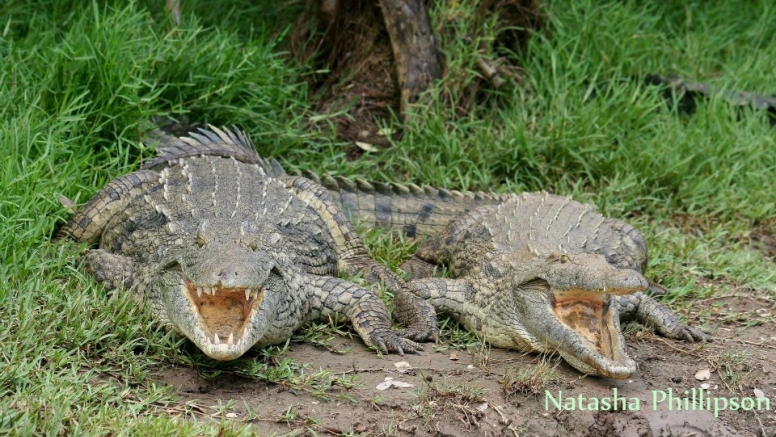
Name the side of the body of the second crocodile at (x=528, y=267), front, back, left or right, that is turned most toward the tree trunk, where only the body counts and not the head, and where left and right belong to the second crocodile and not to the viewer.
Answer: back

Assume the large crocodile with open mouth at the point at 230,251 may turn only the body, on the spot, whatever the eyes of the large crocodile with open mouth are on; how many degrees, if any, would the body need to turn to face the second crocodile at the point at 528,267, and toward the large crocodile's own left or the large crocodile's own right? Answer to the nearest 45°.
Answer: approximately 90° to the large crocodile's own left

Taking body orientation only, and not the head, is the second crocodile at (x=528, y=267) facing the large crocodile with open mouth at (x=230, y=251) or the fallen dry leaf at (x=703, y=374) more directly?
the fallen dry leaf

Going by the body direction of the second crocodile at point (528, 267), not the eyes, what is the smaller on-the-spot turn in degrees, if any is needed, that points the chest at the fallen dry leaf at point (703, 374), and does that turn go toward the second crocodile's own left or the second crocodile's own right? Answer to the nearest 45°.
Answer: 0° — it already faces it

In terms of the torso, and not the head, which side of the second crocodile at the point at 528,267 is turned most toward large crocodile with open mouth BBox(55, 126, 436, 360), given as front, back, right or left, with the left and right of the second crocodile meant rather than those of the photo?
right

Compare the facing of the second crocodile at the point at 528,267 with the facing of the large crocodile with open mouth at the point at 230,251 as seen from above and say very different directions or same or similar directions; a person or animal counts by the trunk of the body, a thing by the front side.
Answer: same or similar directions

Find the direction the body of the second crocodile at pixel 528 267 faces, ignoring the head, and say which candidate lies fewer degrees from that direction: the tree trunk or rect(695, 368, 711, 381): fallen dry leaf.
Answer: the fallen dry leaf

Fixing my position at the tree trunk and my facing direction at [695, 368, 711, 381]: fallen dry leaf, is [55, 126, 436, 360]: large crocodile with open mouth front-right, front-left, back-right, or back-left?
front-right

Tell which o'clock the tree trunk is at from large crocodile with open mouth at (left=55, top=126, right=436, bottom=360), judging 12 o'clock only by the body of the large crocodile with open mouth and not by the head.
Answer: The tree trunk is roughly at 7 o'clock from the large crocodile with open mouth.

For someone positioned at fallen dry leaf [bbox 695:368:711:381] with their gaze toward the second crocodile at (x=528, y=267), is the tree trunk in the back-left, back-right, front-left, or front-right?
front-right

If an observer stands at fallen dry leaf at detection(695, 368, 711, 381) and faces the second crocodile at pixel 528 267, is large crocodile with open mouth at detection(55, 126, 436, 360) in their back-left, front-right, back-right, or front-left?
front-left

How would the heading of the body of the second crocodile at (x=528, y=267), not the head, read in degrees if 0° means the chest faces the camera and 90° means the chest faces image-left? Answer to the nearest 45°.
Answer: approximately 315°

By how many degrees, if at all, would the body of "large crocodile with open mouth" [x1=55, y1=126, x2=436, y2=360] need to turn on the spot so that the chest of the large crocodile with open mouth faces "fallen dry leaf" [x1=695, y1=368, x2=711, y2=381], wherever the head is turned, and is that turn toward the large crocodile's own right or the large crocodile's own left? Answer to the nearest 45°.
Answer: approximately 90° to the large crocodile's own left

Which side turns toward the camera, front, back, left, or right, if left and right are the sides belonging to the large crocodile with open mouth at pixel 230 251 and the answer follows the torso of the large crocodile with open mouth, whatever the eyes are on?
front

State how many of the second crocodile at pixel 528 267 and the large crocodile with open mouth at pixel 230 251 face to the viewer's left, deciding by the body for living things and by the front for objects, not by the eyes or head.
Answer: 0

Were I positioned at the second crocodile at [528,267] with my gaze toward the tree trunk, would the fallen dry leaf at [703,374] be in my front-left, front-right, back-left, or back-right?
back-right
